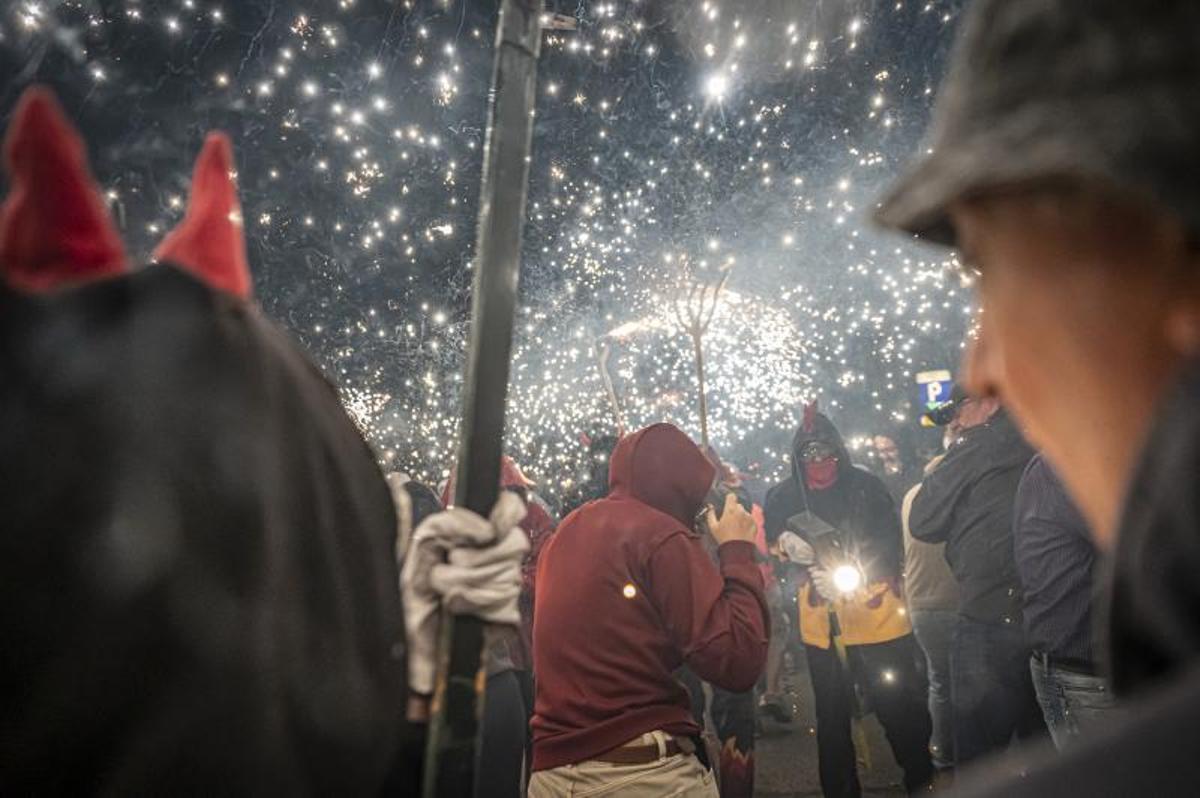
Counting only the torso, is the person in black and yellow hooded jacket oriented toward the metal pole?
yes

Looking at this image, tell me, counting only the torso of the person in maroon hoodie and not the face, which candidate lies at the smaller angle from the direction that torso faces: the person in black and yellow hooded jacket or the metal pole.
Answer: the person in black and yellow hooded jacket

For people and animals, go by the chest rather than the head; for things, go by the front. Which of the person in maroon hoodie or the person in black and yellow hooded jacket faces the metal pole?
the person in black and yellow hooded jacket

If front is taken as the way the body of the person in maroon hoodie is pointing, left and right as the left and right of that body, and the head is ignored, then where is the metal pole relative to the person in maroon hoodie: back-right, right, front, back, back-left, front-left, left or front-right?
back-right

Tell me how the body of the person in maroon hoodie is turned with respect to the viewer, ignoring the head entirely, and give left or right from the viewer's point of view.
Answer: facing away from the viewer and to the right of the viewer

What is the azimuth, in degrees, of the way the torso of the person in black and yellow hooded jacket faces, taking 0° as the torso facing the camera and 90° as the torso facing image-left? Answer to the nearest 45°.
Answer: approximately 0°

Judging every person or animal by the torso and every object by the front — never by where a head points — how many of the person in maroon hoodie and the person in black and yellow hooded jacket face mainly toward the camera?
1
